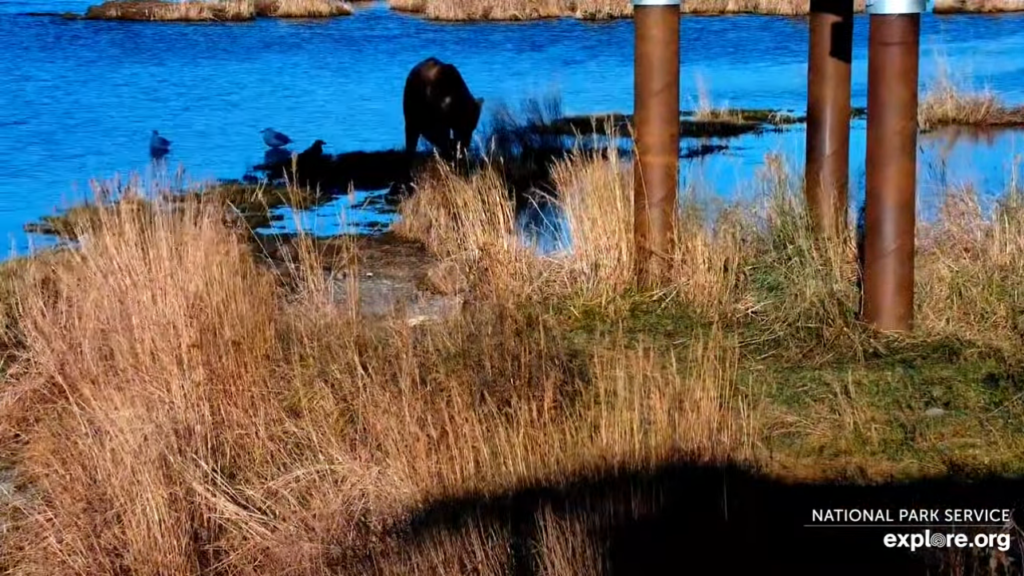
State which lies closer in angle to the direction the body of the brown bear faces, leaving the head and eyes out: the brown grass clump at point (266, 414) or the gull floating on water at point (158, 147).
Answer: the brown grass clump

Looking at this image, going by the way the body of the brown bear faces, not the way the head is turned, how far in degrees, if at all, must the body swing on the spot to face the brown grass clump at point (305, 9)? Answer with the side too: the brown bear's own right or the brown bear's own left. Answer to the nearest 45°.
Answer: approximately 135° to the brown bear's own left

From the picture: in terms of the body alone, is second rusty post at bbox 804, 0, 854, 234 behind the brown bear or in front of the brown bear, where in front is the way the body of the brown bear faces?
in front

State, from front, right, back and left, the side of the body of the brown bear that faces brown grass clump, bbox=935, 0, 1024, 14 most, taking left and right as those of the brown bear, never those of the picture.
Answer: left

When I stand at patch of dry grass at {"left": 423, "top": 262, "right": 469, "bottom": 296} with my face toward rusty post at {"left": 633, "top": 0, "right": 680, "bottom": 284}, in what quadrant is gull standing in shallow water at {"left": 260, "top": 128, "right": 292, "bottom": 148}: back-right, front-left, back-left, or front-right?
back-left

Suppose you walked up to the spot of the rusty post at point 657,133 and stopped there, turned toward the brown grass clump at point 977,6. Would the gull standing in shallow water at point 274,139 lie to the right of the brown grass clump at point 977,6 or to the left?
left

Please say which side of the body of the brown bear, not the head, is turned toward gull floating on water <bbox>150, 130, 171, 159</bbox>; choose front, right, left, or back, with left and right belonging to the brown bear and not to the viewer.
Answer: back

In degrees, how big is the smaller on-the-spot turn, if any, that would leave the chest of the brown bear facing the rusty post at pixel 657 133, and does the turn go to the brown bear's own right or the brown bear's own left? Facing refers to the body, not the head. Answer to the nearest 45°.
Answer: approximately 45° to the brown bear's own right

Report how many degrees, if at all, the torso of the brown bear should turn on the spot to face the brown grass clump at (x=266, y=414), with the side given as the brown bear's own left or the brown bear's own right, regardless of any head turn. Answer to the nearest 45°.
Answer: approximately 45° to the brown bear's own right

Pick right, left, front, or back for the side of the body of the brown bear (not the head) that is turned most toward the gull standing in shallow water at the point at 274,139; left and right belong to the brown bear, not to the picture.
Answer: back

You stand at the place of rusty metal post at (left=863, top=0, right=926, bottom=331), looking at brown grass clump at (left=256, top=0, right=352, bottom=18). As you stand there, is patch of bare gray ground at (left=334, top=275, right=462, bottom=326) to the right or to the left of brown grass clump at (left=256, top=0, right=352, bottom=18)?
left

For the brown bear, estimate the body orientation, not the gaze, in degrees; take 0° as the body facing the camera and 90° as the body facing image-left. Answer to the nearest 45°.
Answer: approximately 315°

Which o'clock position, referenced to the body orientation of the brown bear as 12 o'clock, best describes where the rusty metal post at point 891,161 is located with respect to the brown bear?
The rusty metal post is roughly at 1 o'clock from the brown bear.

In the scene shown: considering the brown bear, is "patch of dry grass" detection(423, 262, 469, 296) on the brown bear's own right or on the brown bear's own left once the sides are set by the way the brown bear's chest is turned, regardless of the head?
on the brown bear's own right
